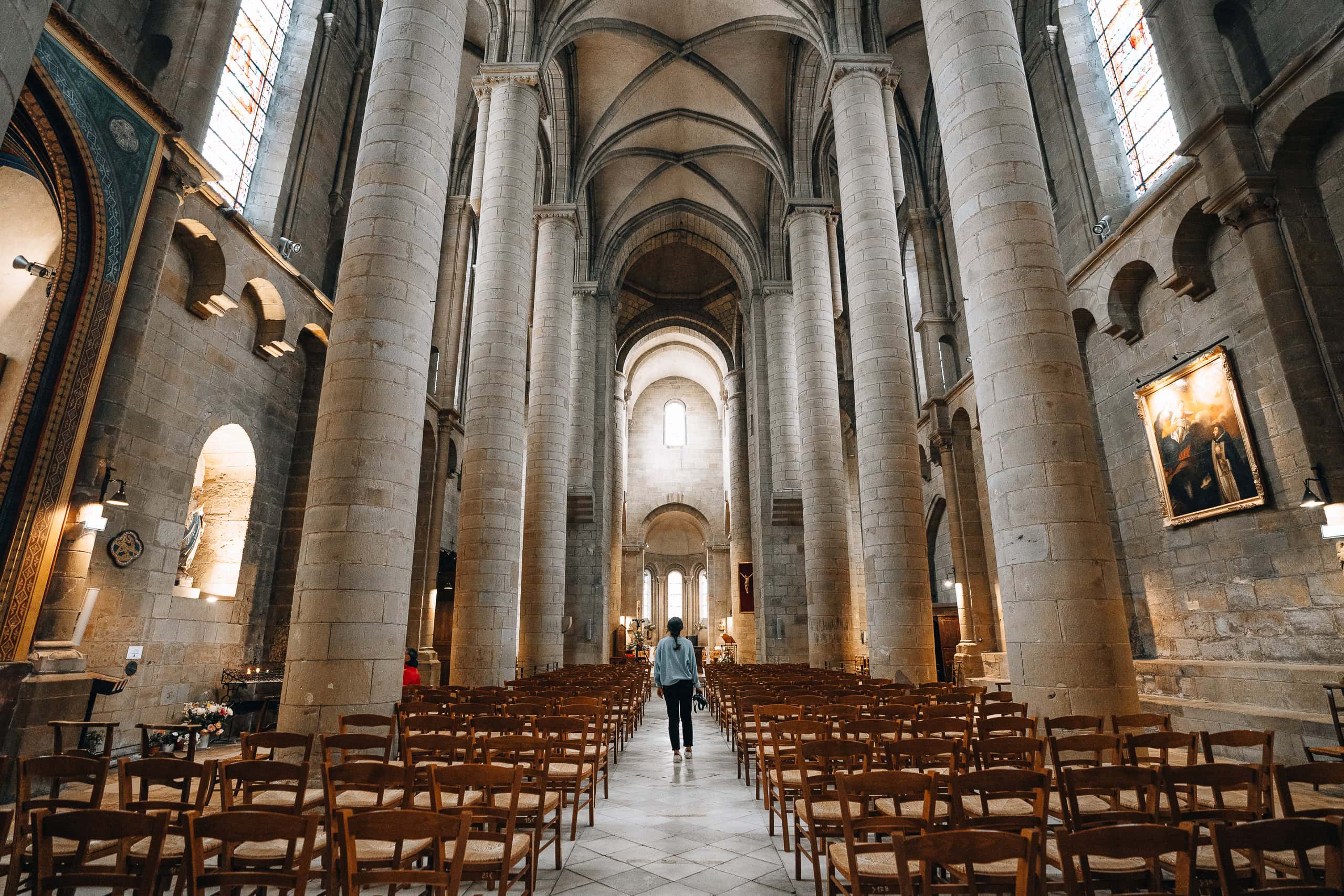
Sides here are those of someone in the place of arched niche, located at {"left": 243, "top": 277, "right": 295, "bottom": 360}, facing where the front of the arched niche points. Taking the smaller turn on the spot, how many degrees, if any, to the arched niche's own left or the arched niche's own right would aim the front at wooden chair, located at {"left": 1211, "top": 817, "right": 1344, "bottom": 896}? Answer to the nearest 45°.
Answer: approximately 45° to the arched niche's own right

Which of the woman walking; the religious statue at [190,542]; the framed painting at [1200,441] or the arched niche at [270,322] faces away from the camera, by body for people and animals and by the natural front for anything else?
the woman walking

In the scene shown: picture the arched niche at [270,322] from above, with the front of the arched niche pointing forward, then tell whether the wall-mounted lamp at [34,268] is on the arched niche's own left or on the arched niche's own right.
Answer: on the arched niche's own right

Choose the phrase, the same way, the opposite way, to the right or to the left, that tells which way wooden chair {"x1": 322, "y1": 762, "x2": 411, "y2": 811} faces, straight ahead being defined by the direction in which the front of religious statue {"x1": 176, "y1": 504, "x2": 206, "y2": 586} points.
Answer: to the left

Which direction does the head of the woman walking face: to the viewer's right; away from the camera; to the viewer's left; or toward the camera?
away from the camera

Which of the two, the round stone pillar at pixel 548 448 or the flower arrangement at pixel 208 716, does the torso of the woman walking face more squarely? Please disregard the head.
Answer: the round stone pillar

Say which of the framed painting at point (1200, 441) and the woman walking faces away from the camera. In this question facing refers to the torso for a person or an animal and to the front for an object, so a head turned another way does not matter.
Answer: the woman walking

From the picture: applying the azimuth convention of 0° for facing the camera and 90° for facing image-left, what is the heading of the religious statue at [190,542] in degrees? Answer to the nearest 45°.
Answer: approximately 315°

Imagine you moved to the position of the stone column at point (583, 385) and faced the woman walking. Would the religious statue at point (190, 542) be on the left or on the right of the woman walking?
right

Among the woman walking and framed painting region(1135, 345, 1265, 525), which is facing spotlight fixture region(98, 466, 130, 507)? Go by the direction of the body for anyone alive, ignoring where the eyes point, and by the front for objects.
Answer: the framed painting

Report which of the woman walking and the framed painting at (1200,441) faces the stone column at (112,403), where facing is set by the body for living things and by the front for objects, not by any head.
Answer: the framed painting

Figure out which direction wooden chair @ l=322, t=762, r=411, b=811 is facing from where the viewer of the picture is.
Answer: facing away from the viewer and to the right of the viewer

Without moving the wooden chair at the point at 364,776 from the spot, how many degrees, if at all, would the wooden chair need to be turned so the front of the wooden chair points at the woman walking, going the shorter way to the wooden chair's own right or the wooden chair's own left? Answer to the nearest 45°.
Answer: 0° — it already faces them

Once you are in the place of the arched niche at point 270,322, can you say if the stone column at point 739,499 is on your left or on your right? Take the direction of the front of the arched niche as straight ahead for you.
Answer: on your left

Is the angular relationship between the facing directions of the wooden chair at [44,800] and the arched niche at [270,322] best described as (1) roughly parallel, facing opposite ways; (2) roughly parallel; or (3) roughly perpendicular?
roughly perpendicular
